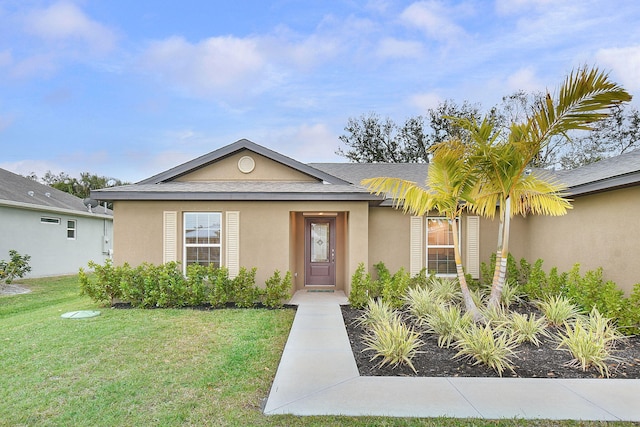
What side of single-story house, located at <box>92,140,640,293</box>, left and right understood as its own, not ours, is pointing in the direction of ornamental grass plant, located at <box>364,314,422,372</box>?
front

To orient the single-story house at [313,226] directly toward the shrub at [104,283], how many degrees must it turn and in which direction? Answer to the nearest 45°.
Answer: approximately 90° to its right

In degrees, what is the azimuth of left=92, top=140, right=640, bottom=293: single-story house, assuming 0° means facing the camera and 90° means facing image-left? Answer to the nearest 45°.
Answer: approximately 0°

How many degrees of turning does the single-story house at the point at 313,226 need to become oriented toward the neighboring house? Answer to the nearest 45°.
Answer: approximately 135° to its right

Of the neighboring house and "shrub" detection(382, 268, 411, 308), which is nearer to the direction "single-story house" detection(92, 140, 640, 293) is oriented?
the shrub

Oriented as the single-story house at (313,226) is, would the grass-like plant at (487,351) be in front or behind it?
in front

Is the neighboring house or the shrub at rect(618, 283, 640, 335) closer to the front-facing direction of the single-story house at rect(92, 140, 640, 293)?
the shrub
